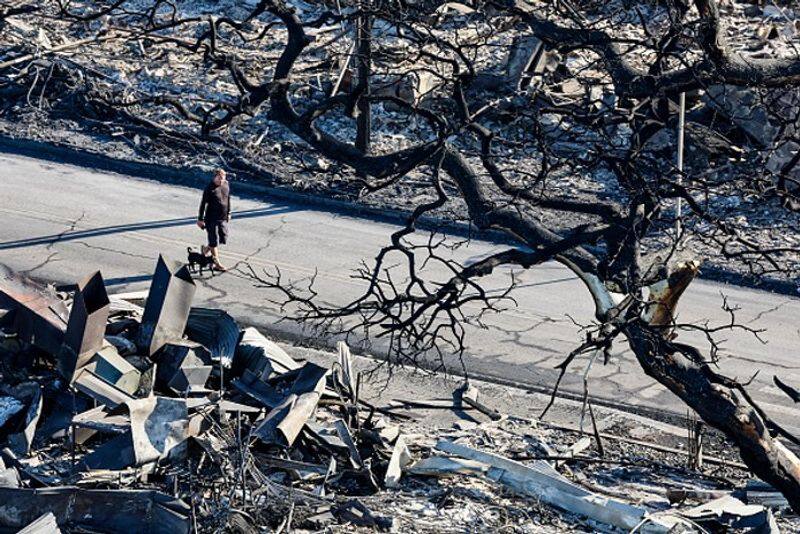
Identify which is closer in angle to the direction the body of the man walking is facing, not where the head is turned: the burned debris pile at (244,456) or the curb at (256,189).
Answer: the burned debris pile

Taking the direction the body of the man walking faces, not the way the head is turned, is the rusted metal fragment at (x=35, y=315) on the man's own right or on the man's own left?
on the man's own right

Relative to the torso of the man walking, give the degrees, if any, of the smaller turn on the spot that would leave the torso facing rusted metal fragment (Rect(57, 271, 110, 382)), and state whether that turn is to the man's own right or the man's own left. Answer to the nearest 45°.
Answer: approximately 45° to the man's own right
